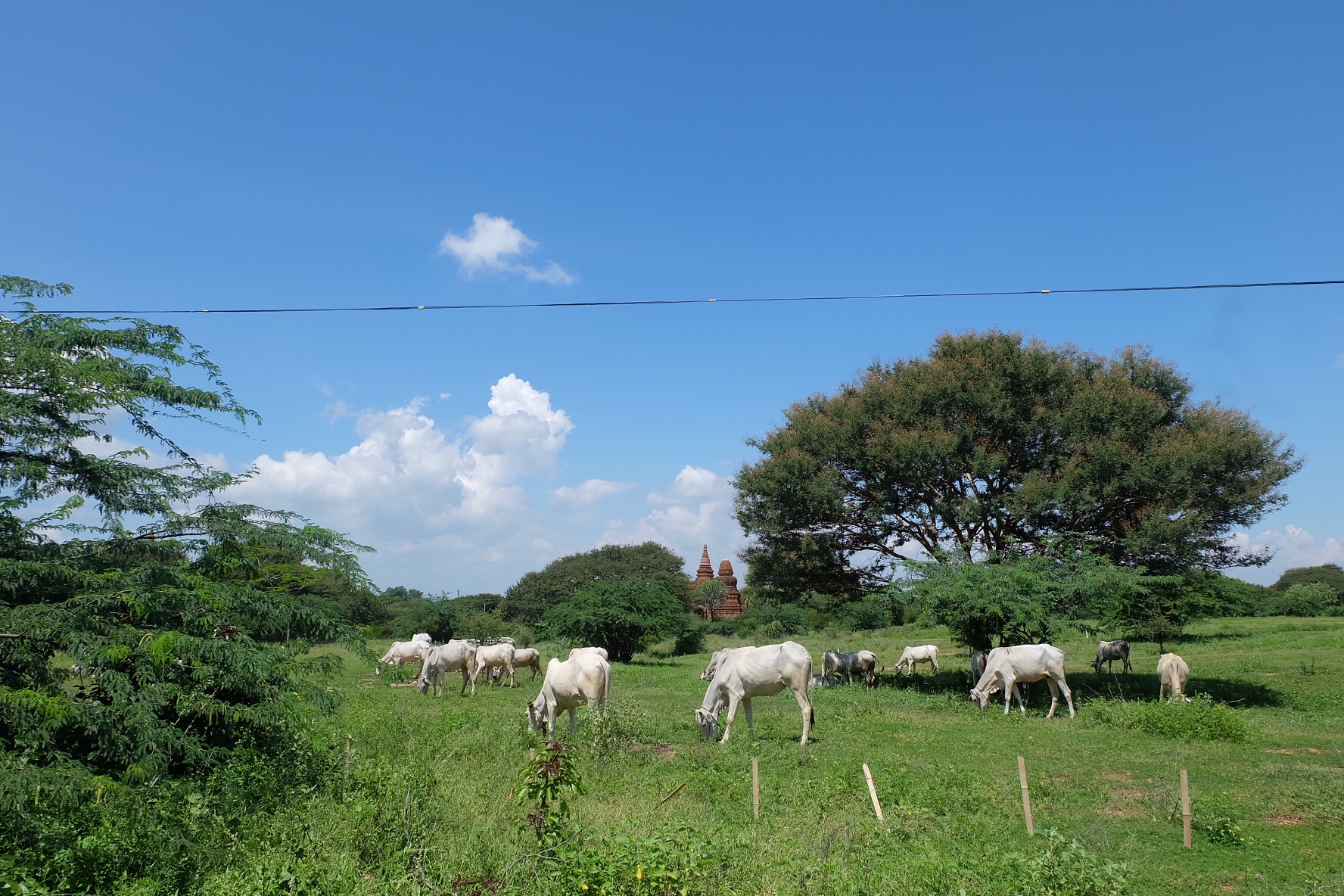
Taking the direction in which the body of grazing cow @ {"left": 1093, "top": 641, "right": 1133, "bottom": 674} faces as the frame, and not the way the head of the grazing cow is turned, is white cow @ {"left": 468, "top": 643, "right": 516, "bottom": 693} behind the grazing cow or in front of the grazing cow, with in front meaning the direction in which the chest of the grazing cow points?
in front

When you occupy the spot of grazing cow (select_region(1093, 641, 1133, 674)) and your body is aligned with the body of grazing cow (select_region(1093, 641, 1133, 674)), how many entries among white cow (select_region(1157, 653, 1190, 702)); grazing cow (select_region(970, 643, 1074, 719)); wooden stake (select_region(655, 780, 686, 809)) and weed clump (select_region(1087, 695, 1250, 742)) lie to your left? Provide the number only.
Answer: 4

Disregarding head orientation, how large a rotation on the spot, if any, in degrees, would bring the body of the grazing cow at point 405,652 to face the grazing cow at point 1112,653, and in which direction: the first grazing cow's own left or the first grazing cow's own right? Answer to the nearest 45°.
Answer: approximately 135° to the first grazing cow's own left

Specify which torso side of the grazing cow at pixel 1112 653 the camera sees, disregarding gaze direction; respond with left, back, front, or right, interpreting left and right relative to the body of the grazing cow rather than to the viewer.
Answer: left

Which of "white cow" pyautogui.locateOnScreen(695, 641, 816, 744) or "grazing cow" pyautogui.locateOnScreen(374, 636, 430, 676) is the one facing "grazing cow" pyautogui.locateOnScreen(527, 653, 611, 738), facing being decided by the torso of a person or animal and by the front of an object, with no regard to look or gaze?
the white cow

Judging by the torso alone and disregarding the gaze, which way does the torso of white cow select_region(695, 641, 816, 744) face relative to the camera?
to the viewer's left

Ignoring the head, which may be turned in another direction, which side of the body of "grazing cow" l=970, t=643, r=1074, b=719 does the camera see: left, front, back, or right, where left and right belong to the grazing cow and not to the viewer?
left

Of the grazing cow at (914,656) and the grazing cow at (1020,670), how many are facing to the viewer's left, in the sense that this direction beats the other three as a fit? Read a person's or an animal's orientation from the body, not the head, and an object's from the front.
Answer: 2

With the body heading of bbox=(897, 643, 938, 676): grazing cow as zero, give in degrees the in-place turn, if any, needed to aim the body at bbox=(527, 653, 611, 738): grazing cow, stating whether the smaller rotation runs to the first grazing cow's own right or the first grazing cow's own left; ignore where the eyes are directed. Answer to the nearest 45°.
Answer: approximately 90° to the first grazing cow's own left

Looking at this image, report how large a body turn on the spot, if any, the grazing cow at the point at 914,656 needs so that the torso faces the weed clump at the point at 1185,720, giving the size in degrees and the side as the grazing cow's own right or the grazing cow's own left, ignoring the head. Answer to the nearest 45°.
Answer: approximately 90° to the grazing cow's own left

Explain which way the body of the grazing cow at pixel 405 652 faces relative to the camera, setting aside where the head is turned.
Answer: to the viewer's left
